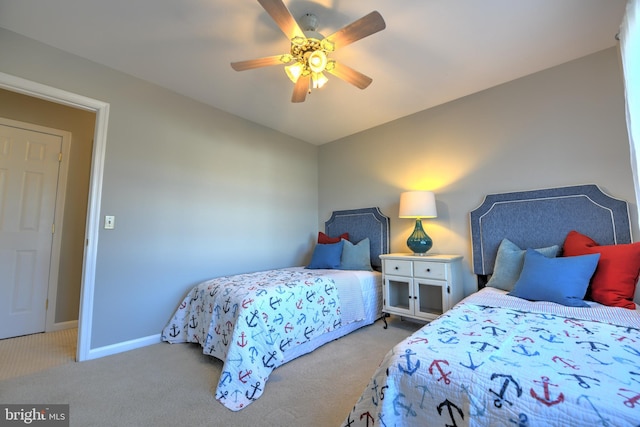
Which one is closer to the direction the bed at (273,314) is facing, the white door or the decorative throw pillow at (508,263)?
the white door

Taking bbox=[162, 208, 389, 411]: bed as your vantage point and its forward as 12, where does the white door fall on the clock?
The white door is roughly at 2 o'clock from the bed.

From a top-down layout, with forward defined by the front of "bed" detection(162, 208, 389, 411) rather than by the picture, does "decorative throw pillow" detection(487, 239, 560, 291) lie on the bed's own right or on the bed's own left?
on the bed's own left

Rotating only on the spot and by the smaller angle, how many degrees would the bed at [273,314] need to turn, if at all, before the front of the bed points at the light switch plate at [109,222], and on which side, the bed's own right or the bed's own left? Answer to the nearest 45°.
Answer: approximately 45° to the bed's own right

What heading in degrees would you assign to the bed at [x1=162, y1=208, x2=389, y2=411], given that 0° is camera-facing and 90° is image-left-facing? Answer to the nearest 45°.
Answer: approximately 45°

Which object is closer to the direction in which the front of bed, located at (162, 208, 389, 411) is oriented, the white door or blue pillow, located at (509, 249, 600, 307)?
the white door
